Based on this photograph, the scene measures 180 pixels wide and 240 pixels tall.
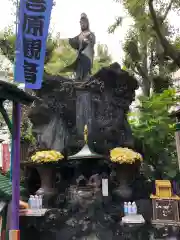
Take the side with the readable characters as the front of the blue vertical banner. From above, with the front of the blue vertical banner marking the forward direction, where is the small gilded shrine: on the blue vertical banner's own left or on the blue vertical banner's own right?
on the blue vertical banner's own left

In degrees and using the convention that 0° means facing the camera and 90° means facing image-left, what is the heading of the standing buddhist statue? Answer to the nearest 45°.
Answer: approximately 45°

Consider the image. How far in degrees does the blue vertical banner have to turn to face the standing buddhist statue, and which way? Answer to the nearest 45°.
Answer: approximately 180°

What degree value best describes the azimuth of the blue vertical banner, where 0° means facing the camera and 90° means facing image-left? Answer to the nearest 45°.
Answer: approximately 0°

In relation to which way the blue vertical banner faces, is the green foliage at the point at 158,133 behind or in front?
behind

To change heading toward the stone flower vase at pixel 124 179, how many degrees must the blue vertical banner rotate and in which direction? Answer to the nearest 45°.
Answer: approximately 135° to its left
